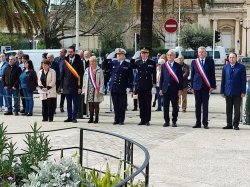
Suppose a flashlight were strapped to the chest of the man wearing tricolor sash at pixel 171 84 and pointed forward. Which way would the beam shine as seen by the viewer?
toward the camera

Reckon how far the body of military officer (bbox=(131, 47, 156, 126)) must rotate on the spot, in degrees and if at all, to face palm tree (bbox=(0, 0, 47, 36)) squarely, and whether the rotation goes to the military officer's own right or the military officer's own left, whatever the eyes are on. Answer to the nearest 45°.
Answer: approximately 135° to the military officer's own right

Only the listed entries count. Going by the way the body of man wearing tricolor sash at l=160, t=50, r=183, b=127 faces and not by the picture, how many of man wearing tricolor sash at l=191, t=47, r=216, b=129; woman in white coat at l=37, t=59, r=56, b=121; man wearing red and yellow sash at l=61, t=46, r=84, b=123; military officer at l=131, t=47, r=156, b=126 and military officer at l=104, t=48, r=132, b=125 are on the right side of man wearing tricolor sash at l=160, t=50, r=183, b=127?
4

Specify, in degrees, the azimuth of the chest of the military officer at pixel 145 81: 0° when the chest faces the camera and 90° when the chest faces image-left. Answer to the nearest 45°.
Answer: approximately 0°

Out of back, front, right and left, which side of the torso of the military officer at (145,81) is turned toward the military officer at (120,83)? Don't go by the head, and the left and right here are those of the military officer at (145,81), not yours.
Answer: right

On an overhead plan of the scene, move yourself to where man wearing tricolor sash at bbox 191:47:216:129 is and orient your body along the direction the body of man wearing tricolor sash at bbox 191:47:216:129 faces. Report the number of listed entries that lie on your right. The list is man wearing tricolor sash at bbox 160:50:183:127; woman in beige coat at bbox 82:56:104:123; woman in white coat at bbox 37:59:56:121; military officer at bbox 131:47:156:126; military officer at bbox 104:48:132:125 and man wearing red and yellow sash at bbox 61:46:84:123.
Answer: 6

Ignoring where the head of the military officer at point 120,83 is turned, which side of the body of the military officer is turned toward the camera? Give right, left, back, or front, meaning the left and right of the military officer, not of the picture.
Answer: front

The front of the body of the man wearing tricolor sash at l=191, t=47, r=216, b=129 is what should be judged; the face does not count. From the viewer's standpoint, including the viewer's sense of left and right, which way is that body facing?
facing the viewer

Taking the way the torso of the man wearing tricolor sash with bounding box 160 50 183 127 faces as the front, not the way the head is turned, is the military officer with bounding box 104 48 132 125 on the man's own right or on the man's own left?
on the man's own right

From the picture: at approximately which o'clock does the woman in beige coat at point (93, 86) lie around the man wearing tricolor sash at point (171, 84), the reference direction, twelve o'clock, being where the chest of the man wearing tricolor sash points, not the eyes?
The woman in beige coat is roughly at 3 o'clock from the man wearing tricolor sash.

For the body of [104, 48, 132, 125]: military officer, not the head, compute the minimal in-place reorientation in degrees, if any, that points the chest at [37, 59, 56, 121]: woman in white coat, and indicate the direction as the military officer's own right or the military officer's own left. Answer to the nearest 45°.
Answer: approximately 90° to the military officer's own right

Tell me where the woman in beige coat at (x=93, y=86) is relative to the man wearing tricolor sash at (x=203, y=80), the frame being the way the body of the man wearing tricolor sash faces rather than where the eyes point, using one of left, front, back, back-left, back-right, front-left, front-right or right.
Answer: right
